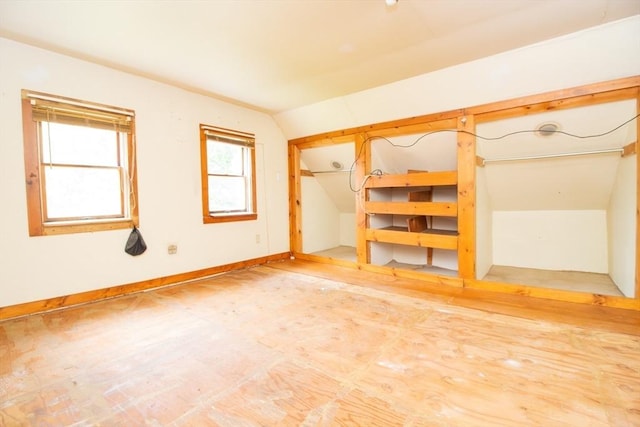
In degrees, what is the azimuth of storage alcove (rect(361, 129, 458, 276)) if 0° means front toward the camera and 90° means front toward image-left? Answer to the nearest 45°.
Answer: approximately 45°

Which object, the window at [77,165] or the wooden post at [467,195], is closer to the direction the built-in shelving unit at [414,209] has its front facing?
the window

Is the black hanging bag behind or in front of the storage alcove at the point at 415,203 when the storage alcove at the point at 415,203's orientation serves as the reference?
in front

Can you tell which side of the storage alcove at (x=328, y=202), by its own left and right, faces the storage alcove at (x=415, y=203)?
left

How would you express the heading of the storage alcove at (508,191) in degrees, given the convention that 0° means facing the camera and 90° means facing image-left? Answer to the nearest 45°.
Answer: approximately 45°

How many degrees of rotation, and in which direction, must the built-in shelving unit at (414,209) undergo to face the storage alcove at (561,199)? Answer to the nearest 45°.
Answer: approximately 135° to its left

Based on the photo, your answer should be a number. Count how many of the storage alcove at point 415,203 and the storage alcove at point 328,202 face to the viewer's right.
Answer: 0

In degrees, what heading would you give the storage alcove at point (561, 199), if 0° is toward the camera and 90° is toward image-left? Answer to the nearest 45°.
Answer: approximately 45°

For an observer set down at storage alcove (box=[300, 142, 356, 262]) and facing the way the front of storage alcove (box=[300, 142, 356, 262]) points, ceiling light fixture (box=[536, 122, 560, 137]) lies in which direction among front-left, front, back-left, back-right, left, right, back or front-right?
left
